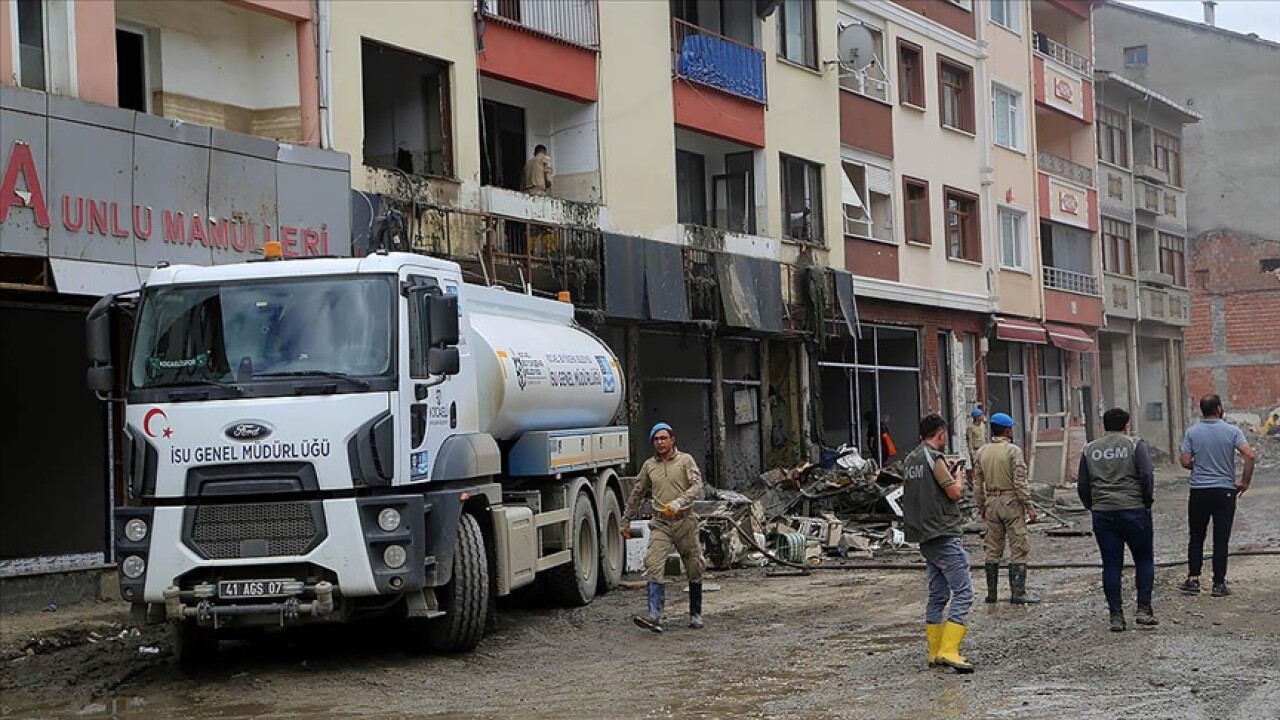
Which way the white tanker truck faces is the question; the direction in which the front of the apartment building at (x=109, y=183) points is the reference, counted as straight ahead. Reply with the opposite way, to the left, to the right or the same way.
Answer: to the right

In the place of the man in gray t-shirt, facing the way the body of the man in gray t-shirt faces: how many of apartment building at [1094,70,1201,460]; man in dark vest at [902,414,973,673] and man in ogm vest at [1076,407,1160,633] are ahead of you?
1

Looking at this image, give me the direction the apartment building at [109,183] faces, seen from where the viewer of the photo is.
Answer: facing the viewer and to the right of the viewer

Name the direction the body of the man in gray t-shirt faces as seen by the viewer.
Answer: away from the camera

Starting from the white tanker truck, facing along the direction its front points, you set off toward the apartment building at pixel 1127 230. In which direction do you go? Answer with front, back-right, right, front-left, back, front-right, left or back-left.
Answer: back

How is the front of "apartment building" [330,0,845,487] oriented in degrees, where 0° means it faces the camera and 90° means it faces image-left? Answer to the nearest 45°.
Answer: approximately 315°

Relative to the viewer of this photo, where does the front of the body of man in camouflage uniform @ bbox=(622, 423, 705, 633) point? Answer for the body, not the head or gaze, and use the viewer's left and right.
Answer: facing the viewer and to the left of the viewer

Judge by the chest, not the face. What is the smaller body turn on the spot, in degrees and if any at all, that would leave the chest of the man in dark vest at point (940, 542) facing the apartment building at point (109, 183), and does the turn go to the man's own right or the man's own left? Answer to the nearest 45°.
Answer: approximately 90° to the man's own left

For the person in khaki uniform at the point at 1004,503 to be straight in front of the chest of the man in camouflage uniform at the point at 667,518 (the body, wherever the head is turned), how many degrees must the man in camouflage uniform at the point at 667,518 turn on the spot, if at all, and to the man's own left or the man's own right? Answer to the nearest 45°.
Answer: approximately 135° to the man's own left

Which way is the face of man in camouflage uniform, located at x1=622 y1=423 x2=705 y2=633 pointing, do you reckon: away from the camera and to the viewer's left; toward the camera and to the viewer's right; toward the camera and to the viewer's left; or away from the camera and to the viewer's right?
toward the camera and to the viewer's left
